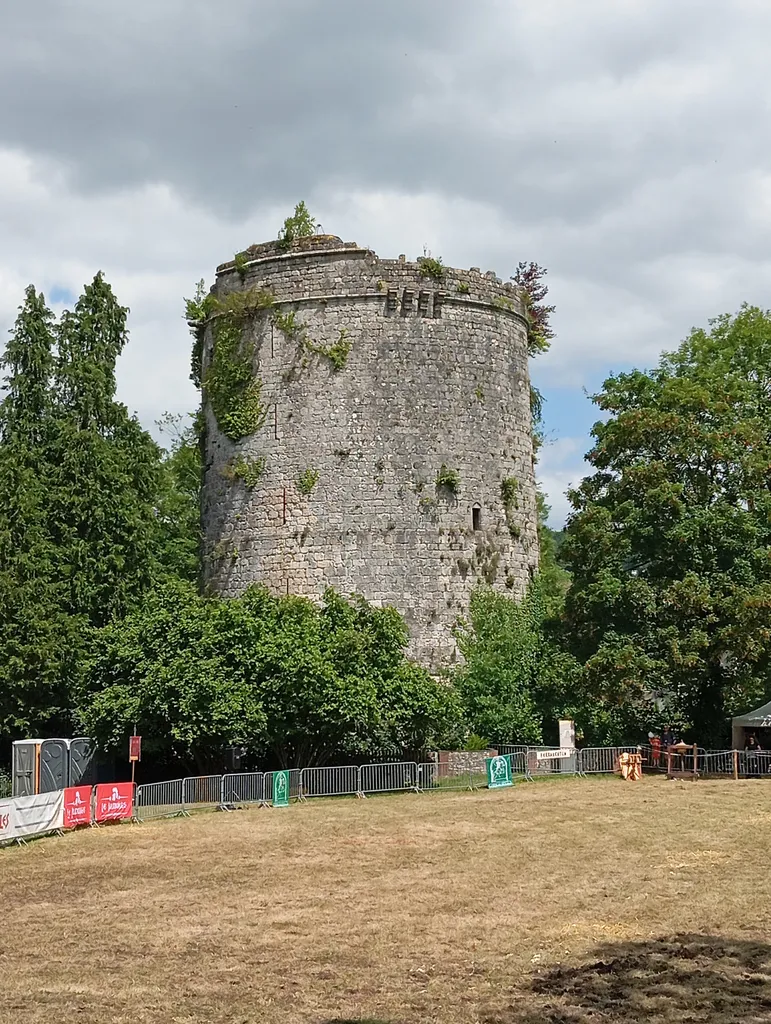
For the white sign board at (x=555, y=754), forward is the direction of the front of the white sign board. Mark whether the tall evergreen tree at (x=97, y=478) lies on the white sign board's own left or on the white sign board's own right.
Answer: on the white sign board's own right

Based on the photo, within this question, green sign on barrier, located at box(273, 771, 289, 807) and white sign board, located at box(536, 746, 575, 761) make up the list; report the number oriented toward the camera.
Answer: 2

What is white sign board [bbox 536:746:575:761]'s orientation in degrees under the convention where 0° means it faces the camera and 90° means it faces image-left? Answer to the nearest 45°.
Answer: approximately 0°

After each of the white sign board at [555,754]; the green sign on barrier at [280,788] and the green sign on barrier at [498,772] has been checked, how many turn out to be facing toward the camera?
3

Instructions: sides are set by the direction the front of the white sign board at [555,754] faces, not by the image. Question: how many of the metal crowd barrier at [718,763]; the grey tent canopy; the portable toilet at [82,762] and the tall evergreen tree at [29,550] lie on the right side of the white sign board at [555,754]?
2

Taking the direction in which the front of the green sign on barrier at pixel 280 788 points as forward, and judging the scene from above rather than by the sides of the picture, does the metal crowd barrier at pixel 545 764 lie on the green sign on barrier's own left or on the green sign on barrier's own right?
on the green sign on barrier's own left

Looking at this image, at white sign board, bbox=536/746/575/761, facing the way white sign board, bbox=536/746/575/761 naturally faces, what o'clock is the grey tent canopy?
The grey tent canopy is roughly at 9 o'clock from the white sign board.

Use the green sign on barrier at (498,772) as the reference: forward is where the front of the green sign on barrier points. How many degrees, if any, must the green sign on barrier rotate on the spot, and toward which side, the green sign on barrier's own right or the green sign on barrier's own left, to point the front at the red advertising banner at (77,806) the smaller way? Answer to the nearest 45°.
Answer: approximately 45° to the green sign on barrier's own right

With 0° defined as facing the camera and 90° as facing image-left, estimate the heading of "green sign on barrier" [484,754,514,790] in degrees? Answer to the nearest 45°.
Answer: approximately 0°

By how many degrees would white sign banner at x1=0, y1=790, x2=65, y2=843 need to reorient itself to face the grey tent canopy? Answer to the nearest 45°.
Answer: approximately 45° to its left

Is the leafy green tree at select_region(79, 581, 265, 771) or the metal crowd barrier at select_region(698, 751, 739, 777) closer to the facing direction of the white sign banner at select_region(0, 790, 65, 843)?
the metal crowd barrier

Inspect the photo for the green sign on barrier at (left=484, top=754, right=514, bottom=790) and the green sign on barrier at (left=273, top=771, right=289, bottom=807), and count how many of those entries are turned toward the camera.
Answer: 2

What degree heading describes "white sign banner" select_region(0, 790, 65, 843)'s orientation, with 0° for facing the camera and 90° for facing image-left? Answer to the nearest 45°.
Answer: approximately 315°
